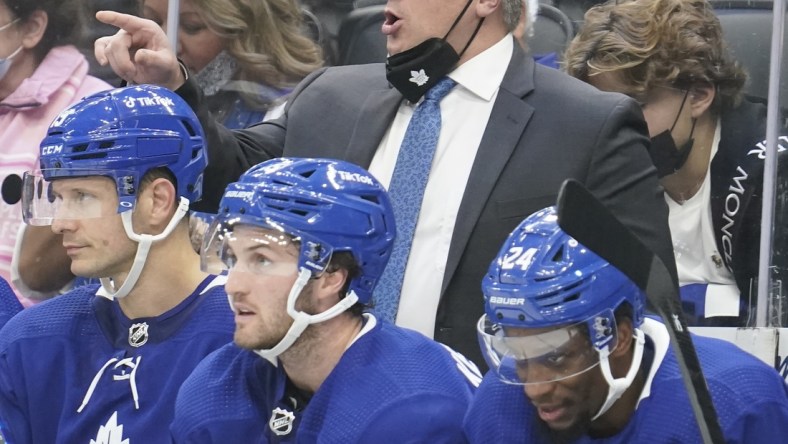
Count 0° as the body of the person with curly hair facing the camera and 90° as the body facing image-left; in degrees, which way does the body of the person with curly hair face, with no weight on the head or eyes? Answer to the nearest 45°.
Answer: approximately 45°

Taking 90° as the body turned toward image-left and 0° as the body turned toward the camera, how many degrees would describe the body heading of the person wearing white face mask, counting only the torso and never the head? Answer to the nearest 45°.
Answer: approximately 45°

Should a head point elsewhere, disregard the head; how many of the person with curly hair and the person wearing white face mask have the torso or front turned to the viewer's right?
0

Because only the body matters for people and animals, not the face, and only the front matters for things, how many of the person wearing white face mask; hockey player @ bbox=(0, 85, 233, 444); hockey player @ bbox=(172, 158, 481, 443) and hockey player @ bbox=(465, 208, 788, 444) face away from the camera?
0

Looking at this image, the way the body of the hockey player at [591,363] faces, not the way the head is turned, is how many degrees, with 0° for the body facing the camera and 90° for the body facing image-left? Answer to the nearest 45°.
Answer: approximately 45°

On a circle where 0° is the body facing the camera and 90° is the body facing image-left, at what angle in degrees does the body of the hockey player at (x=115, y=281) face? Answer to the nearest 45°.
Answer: approximately 45°

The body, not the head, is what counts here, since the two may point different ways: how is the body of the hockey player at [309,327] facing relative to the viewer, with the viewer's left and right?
facing the viewer and to the left of the viewer

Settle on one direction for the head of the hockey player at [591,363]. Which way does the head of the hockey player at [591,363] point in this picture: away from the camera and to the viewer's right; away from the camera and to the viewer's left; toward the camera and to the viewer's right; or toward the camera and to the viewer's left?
toward the camera and to the viewer's left

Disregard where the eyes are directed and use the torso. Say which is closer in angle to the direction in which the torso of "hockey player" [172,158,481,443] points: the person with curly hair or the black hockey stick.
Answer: the black hockey stick

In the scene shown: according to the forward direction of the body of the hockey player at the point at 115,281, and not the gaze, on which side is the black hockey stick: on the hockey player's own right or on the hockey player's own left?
on the hockey player's own left

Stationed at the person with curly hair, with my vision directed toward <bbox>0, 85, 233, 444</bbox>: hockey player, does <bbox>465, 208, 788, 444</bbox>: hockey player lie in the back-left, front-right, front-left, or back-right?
front-left

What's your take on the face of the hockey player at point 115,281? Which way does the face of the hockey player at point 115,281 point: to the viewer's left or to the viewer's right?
to the viewer's left

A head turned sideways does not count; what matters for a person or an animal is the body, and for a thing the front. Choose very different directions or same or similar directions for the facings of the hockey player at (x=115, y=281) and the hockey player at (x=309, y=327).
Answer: same or similar directions

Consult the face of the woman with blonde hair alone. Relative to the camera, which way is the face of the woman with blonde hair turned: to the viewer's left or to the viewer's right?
to the viewer's left

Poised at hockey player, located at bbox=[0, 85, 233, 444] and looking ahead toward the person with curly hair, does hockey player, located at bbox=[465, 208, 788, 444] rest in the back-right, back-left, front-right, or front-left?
front-right
